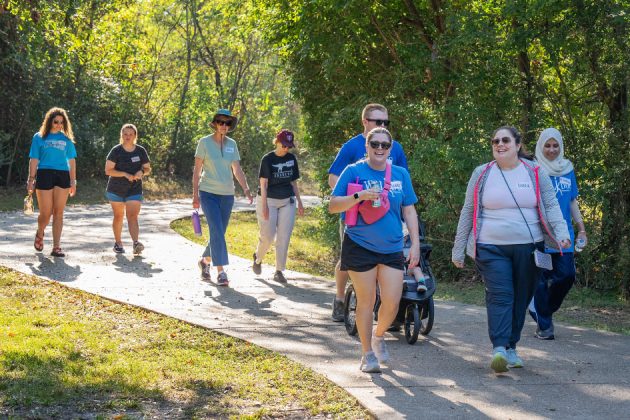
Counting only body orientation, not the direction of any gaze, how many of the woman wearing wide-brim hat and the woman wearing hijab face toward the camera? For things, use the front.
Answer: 2

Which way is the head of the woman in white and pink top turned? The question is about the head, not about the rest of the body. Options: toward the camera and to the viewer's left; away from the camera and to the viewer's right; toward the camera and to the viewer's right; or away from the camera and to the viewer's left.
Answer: toward the camera and to the viewer's left

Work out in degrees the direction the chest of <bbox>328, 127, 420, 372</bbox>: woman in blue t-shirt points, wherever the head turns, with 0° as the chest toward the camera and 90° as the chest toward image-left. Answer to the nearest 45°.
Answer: approximately 0°

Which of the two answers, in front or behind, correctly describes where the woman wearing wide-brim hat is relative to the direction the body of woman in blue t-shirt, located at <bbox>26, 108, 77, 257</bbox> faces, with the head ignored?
in front

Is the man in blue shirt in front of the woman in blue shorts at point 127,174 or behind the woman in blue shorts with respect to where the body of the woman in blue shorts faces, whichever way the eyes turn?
in front

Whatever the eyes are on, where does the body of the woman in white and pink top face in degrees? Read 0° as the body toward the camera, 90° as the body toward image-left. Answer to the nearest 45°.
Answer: approximately 0°

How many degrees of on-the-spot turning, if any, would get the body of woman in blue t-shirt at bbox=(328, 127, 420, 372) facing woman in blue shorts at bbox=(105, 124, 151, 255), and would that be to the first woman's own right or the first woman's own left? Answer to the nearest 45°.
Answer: approximately 135° to the first woman's own right

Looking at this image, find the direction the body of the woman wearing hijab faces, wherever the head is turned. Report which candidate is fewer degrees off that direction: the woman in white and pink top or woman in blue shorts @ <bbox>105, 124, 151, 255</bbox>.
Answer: the woman in white and pink top
